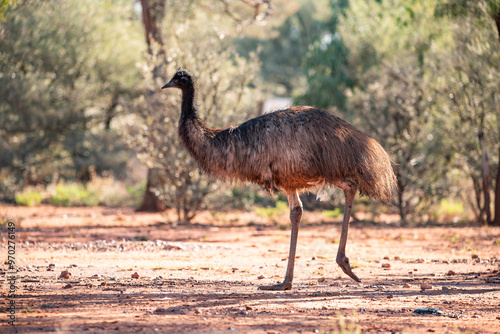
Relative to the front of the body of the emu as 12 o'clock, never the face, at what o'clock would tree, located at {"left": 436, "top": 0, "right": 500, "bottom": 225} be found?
The tree is roughly at 4 o'clock from the emu.

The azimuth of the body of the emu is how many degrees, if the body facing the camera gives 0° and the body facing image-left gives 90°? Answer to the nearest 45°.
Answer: approximately 90°

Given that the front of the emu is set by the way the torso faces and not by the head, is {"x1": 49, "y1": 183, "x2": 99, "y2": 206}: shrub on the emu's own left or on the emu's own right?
on the emu's own right

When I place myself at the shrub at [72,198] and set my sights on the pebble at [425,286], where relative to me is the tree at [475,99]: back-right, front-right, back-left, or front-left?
front-left

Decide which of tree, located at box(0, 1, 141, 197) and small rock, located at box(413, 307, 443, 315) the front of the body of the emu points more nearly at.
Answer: the tree

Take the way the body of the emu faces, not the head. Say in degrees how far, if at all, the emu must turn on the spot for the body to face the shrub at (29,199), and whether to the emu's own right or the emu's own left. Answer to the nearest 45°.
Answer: approximately 45° to the emu's own right

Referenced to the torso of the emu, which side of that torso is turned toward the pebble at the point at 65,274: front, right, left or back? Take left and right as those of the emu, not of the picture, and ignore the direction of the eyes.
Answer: front

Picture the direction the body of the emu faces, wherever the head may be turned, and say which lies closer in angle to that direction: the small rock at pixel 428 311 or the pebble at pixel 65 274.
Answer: the pebble

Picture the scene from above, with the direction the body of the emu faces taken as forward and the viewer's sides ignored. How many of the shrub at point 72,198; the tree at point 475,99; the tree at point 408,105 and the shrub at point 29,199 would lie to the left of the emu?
0

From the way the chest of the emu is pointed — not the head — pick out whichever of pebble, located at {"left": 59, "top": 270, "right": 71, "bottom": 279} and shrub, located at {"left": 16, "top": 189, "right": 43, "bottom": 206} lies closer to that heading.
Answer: the pebble

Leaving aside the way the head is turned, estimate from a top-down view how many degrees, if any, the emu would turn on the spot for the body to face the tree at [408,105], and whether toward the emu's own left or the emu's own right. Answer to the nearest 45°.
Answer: approximately 90° to the emu's own right

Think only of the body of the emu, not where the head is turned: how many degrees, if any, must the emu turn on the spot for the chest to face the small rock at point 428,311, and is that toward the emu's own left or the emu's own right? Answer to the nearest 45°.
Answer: approximately 135° to the emu's own left

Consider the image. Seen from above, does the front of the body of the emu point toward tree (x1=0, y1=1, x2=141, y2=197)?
no
